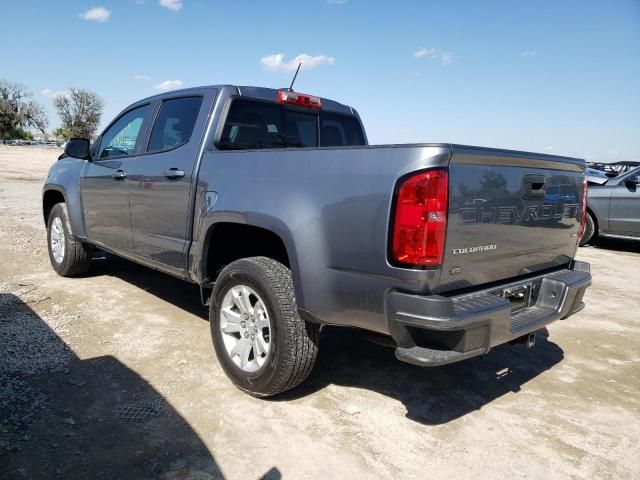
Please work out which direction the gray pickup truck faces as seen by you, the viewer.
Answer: facing away from the viewer and to the left of the viewer
